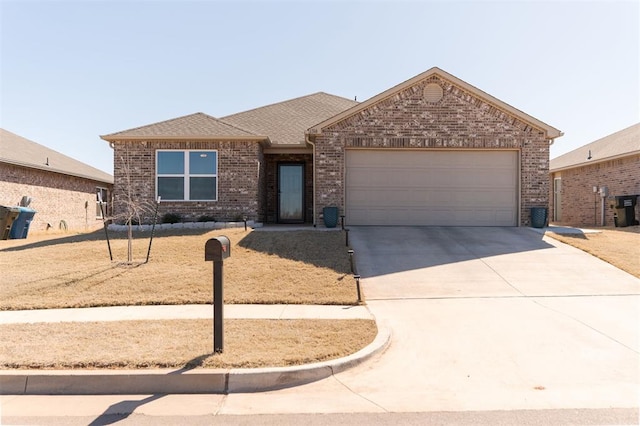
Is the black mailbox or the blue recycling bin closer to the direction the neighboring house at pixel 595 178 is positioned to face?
the black mailbox

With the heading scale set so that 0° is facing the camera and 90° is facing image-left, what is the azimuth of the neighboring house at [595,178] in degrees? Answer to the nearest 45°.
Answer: approximately 315°

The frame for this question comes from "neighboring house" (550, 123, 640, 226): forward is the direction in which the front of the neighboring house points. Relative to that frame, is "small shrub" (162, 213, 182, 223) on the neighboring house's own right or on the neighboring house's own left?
on the neighboring house's own right

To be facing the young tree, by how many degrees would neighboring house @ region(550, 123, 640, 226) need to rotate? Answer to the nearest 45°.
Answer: approximately 90° to its right

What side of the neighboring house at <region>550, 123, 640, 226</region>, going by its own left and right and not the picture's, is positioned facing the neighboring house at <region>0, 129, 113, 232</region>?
right

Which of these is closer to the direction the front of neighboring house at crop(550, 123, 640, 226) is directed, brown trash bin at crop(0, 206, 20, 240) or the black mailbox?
the black mailbox

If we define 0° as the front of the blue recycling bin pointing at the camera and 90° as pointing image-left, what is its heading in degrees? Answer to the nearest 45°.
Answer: approximately 315°

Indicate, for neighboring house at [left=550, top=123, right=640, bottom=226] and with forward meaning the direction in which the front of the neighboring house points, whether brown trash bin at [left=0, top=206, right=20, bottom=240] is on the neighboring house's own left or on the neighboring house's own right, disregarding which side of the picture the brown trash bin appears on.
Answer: on the neighboring house's own right

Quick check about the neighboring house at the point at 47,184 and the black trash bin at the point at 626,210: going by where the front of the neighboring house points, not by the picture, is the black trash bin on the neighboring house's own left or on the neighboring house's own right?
on the neighboring house's own left

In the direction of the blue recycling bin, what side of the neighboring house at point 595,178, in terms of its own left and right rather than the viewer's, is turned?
right
